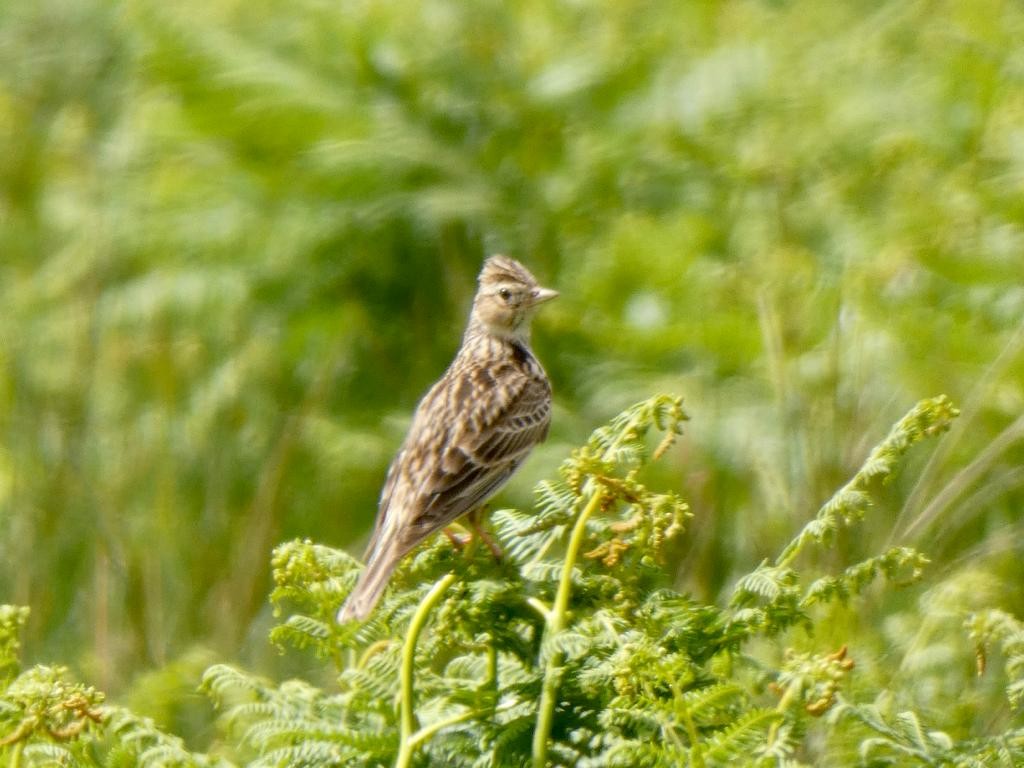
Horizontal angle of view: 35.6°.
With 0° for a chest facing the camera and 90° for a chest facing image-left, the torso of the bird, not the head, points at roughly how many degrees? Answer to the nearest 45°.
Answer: approximately 225°

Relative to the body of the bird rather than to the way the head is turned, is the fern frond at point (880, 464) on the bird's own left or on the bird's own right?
on the bird's own right
